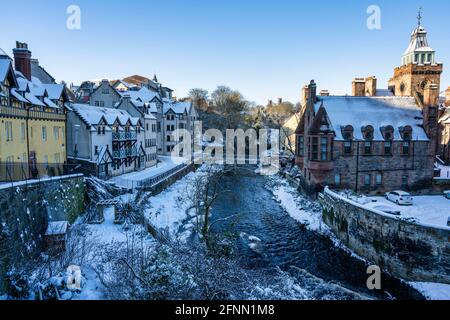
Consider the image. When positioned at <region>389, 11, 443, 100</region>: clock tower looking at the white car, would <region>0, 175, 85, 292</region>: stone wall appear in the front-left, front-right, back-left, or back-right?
front-right

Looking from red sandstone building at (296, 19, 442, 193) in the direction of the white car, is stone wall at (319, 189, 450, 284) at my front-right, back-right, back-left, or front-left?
front-right

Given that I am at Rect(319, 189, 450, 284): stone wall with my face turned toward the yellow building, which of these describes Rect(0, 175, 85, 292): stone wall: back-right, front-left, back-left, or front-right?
front-left

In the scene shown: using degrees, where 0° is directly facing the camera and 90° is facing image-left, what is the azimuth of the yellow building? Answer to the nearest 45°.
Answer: approximately 315°

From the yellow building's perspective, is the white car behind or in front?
in front

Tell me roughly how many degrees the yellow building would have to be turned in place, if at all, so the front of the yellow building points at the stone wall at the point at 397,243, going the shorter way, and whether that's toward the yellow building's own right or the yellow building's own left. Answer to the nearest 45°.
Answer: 0° — it already faces it

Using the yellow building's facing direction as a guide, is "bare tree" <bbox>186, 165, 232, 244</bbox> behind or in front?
in front
